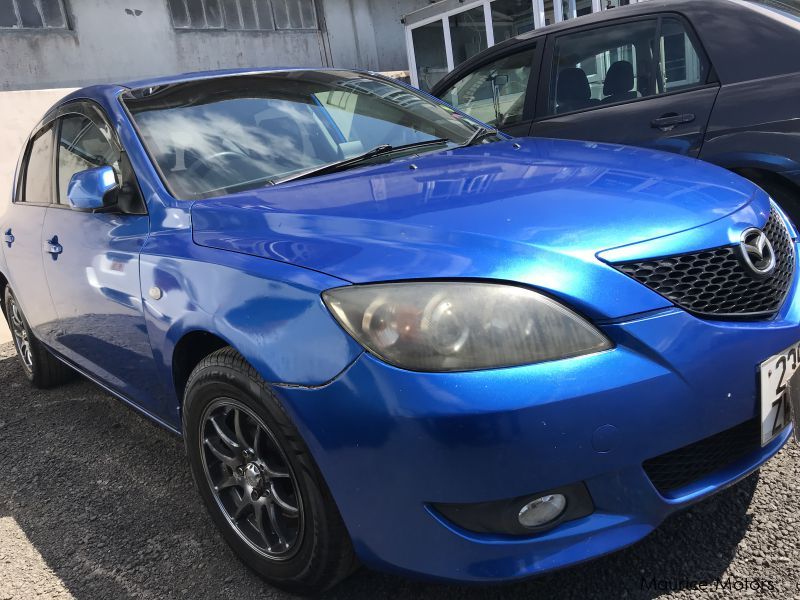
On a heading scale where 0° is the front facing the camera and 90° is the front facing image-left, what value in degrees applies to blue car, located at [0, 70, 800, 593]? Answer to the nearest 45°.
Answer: approximately 315°
